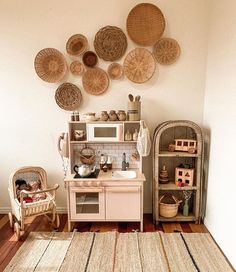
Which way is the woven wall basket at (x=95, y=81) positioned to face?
toward the camera

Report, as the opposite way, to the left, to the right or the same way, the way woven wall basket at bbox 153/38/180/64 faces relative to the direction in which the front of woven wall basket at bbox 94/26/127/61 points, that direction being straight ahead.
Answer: the same way

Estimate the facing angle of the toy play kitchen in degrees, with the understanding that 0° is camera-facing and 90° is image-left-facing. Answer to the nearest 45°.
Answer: approximately 0°

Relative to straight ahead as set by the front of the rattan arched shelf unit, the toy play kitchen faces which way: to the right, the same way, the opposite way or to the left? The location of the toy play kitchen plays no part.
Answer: the same way

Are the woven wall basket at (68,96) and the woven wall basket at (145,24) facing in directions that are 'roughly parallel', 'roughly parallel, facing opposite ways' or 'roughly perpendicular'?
roughly parallel

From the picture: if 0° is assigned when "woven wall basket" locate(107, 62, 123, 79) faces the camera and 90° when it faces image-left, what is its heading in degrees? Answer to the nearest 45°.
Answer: approximately 0°

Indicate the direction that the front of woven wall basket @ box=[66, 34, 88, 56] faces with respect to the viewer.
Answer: facing the viewer

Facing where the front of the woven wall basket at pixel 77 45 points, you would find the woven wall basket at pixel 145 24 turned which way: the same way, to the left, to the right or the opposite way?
the same way

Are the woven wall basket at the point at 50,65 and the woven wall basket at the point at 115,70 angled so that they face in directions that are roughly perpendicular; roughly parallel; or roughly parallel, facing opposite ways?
roughly parallel

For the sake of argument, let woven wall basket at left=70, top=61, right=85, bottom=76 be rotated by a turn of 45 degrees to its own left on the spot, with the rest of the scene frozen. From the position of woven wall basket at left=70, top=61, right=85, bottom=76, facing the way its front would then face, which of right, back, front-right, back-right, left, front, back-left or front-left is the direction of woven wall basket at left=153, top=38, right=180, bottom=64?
front-left

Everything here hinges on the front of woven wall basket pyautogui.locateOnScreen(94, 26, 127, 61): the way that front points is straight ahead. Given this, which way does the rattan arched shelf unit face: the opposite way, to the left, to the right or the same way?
the same way

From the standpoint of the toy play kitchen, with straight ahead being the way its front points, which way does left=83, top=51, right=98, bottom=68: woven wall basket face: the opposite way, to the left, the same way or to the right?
the same way

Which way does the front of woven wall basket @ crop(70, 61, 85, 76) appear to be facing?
toward the camera
